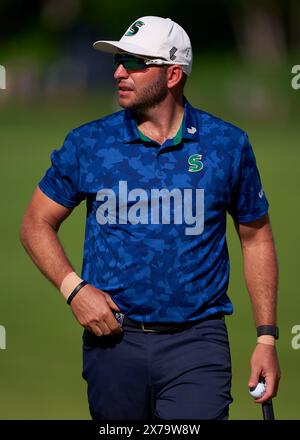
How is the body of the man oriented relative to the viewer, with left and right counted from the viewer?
facing the viewer

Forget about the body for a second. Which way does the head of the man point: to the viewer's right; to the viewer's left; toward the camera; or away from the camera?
to the viewer's left
